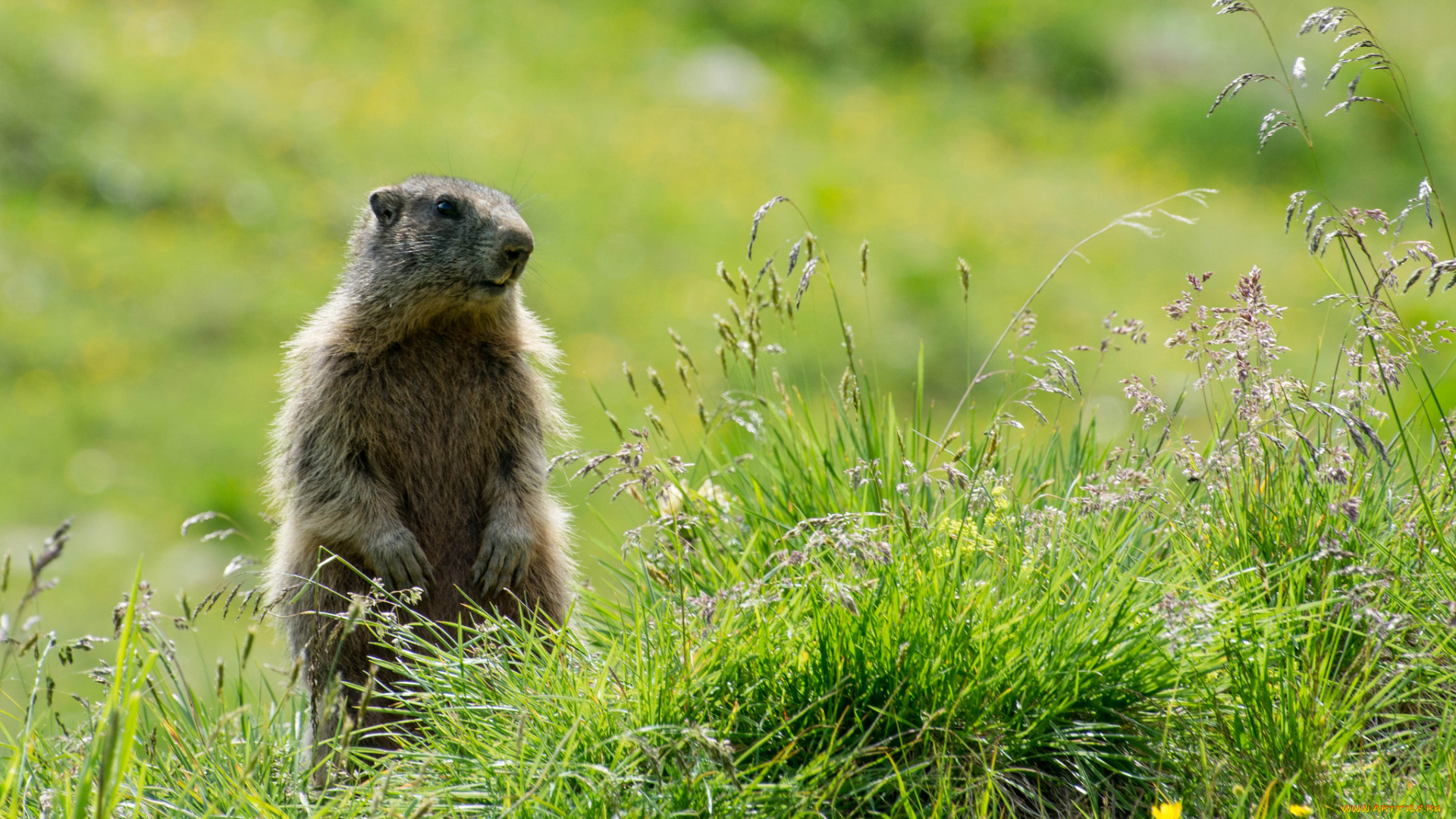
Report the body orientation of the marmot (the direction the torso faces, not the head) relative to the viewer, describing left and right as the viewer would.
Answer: facing the viewer and to the right of the viewer

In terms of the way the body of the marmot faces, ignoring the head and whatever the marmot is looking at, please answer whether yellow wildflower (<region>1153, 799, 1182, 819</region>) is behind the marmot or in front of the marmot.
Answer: in front
